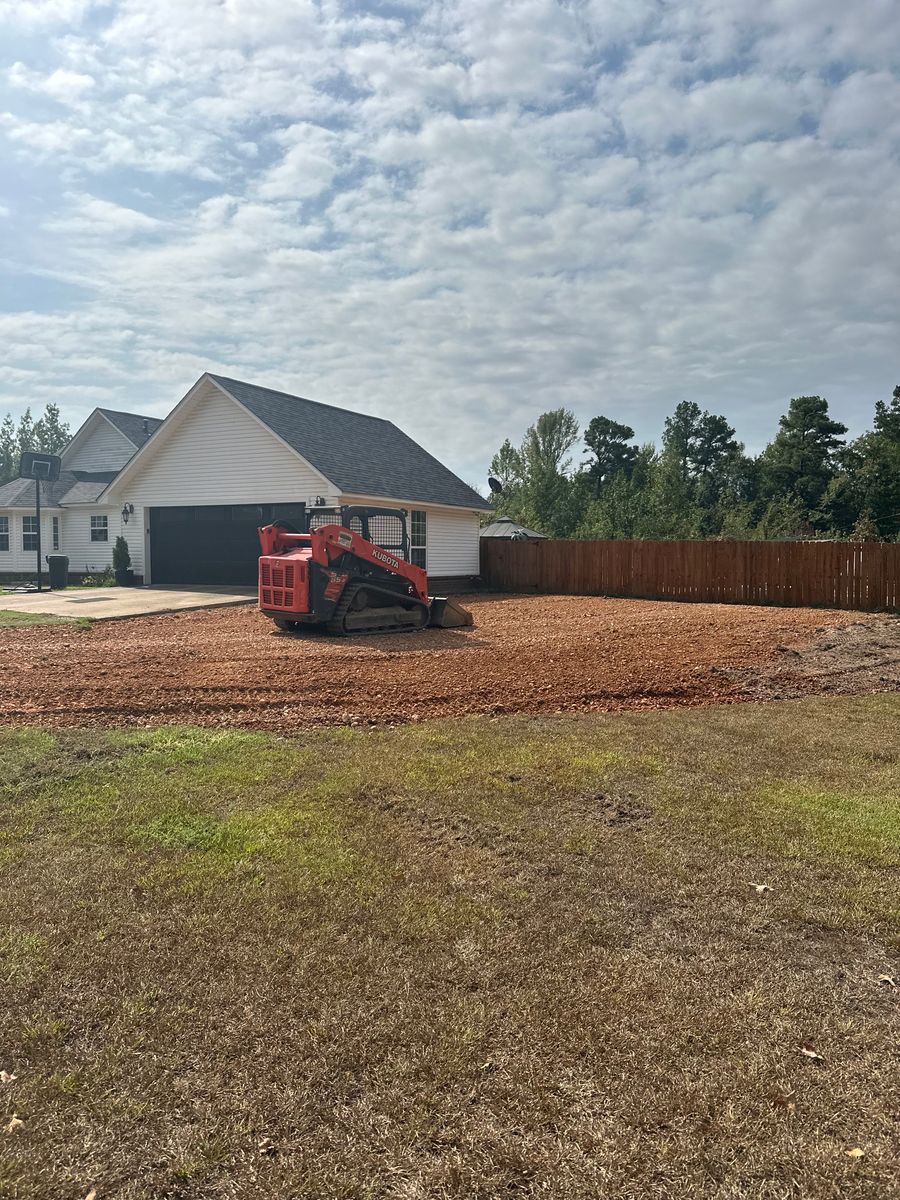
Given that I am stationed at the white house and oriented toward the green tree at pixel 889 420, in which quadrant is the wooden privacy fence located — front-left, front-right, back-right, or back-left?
front-right

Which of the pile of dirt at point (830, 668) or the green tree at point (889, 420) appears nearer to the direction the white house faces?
the pile of dirt

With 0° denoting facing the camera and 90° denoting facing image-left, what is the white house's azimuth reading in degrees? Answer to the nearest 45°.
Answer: approximately 45°

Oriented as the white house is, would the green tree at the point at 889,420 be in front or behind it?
behind

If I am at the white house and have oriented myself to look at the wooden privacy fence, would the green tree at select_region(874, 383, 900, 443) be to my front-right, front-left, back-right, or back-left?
front-left

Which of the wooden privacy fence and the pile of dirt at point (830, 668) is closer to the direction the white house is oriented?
the pile of dirt

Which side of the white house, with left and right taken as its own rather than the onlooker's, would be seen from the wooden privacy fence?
left
